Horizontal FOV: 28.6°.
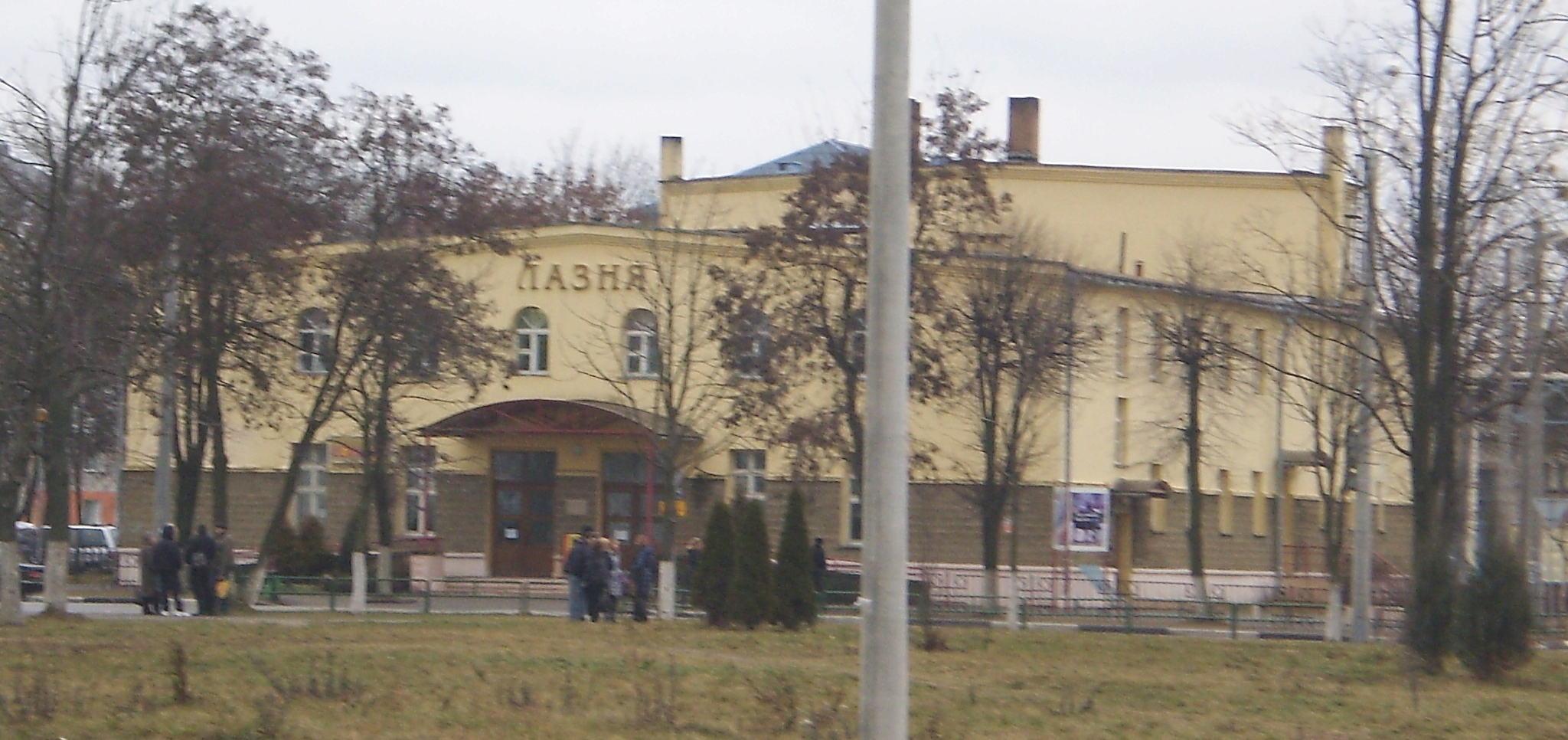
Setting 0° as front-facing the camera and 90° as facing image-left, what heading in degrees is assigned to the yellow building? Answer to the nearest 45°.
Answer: approximately 0°

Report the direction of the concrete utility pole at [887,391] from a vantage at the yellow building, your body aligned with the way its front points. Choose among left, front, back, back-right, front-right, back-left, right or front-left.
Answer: front

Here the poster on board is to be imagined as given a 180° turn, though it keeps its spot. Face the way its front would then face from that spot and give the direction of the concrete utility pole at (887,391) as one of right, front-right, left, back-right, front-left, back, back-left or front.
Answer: back

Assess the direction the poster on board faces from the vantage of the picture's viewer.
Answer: facing the viewer
